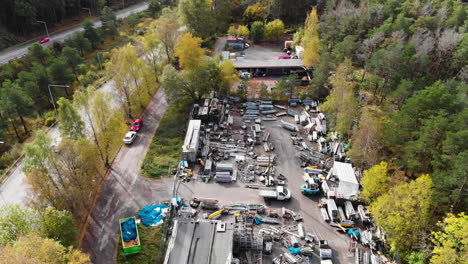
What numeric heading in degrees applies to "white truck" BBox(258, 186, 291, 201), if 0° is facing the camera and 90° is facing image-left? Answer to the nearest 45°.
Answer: approximately 270°

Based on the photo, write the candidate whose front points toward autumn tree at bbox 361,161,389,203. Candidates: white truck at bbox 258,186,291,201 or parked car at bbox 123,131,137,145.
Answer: the white truck

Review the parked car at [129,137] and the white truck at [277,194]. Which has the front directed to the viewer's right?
the white truck

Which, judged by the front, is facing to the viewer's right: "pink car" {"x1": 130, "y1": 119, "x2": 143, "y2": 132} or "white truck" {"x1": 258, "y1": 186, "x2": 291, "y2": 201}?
the white truck

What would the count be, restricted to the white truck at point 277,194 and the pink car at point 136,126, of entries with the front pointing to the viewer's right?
1

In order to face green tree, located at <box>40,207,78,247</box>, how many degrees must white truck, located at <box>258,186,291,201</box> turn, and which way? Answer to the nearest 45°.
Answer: approximately 135° to its right
